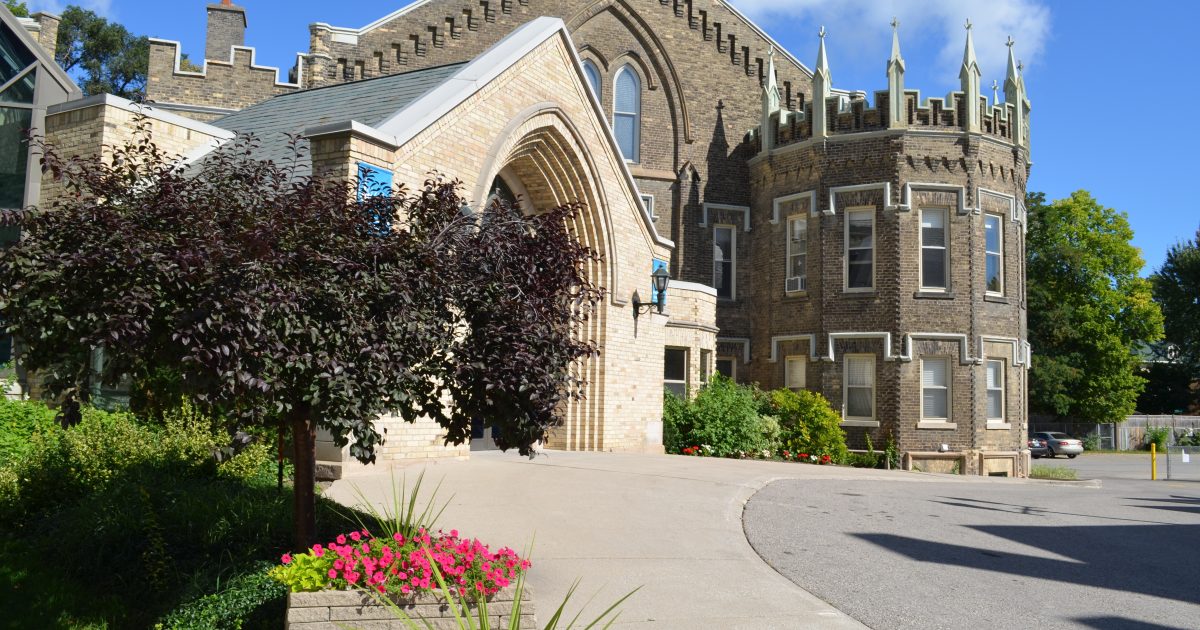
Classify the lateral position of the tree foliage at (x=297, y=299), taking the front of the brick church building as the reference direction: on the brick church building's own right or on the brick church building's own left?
on the brick church building's own right

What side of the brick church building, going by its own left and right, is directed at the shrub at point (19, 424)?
right

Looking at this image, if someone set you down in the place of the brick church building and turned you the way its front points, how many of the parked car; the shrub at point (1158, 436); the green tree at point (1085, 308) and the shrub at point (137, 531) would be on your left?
3

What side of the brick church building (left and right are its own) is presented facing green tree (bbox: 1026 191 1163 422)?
left

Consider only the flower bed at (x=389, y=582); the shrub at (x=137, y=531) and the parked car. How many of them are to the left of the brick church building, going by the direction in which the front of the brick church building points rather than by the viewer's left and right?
1

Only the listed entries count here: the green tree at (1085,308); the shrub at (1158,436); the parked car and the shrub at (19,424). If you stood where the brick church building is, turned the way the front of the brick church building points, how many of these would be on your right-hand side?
1

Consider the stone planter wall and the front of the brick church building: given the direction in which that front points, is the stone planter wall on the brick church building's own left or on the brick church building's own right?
on the brick church building's own right

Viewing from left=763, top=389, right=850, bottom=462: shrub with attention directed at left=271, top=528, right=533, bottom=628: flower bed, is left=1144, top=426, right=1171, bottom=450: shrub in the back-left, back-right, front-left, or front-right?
back-left

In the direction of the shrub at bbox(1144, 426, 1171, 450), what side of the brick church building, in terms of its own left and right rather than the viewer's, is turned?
left

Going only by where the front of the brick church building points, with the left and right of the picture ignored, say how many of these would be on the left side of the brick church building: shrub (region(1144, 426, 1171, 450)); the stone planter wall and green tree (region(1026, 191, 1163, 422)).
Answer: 2

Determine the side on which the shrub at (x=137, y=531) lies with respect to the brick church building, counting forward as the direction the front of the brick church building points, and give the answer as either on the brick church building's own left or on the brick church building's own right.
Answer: on the brick church building's own right

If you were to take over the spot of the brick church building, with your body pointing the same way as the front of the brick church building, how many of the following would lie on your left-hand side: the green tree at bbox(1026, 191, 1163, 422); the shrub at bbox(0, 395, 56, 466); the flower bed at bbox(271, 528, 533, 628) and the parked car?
2

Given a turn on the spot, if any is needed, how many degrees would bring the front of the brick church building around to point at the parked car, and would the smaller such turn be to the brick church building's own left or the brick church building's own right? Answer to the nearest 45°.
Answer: approximately 90° to the brick church building's own left
